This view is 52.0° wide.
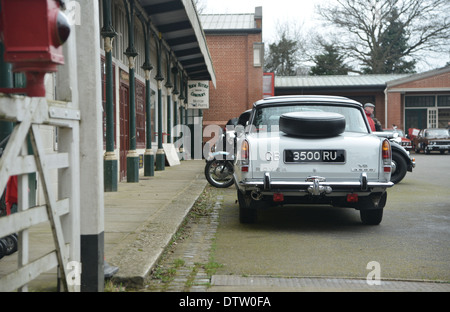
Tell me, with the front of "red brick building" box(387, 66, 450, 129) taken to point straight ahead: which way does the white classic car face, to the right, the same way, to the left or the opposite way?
the opposite way

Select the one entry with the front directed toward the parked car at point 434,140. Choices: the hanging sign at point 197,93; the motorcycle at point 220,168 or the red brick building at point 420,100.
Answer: the red brick building

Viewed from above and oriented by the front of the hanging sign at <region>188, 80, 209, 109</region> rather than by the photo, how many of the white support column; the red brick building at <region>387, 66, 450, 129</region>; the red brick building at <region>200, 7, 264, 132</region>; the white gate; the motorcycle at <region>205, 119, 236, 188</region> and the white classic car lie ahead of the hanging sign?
4

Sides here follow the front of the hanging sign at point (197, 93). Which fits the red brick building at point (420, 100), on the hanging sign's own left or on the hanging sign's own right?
on the hanging sign's own left

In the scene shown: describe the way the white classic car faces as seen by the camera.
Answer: facing away from the viewer

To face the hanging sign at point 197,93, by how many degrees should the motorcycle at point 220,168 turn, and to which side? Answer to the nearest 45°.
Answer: approximately 90° to its right

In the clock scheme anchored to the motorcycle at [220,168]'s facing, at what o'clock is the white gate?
The white gate is roughly at 9 o'clock from the motorcycle.

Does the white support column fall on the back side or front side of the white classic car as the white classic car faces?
on the back side

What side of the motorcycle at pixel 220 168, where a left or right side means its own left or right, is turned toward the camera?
left

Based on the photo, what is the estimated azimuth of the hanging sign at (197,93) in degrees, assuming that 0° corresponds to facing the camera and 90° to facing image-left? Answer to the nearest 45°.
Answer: approximately 0°
